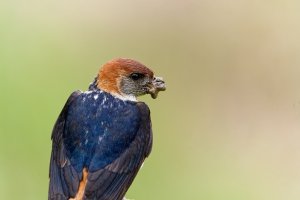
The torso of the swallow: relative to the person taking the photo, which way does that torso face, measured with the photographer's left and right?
facing away from the viewer
